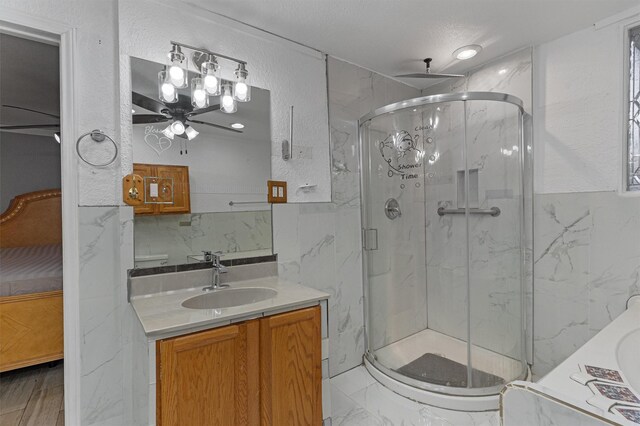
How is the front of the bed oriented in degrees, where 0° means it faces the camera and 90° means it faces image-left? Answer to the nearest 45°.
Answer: approximately 315°

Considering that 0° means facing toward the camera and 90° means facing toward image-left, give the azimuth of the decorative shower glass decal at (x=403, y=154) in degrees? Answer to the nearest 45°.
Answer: approximately 0°

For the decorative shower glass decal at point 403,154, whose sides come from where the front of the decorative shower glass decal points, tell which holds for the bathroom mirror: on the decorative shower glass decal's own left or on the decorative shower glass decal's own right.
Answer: on the decorative shower glass decal's own right

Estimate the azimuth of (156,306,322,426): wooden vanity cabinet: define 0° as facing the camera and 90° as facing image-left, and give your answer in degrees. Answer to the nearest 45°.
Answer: approximately 315°

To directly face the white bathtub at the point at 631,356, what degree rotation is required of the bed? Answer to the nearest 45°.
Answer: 0° — it already faces it
